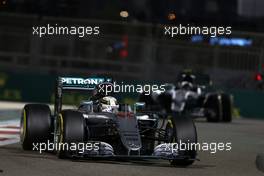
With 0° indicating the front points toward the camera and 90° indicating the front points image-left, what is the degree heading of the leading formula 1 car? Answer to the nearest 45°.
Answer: approximately 0°
